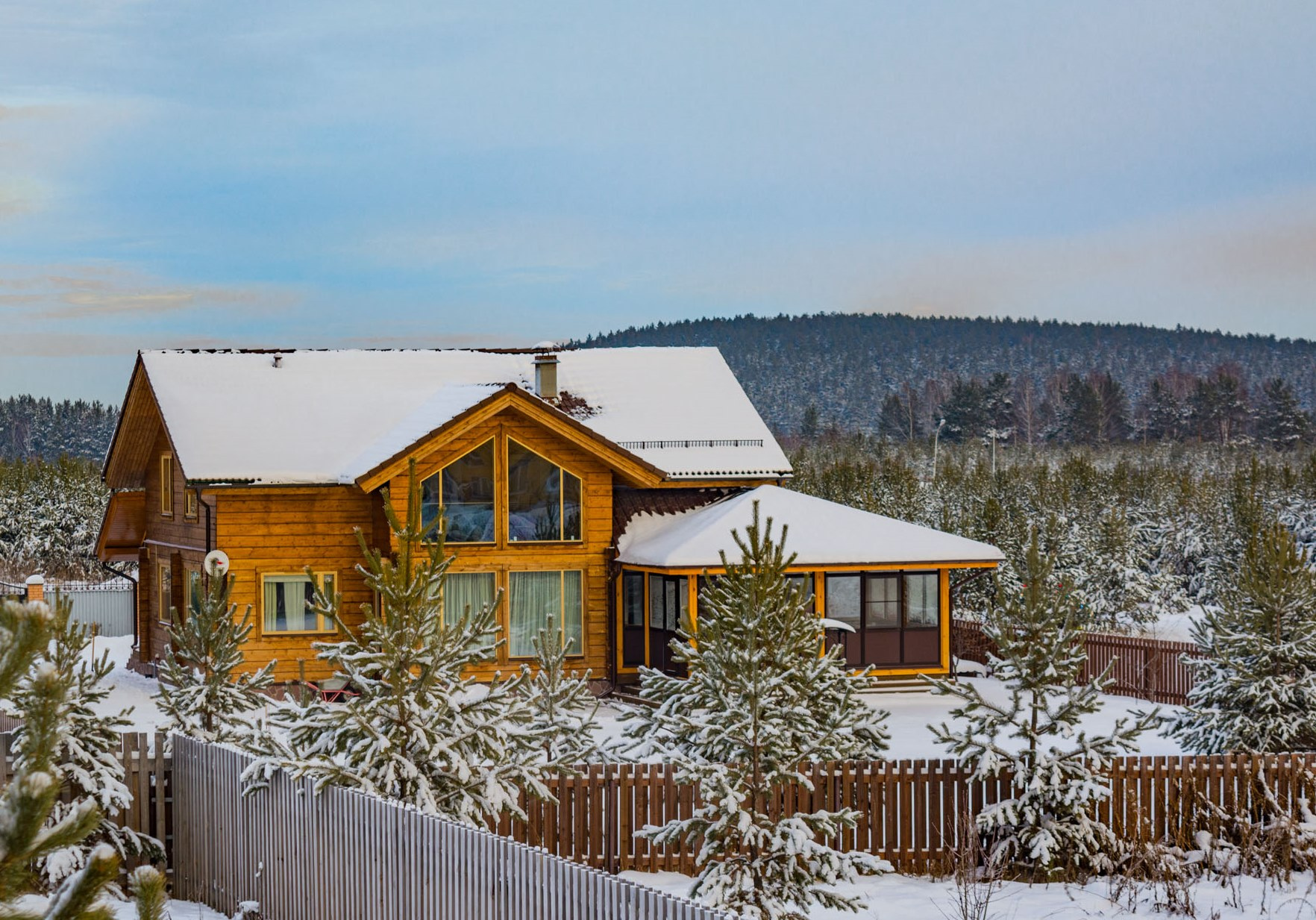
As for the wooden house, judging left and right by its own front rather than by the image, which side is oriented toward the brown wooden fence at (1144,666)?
left

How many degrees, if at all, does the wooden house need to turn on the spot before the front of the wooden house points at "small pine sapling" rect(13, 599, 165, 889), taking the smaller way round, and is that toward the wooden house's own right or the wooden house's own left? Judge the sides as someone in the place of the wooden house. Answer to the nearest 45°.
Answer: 0° — it already faces it

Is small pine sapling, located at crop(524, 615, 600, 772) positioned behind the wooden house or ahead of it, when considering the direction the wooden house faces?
ahead

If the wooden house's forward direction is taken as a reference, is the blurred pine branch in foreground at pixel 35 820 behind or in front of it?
in front

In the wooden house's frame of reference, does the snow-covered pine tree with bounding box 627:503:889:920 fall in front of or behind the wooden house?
in front

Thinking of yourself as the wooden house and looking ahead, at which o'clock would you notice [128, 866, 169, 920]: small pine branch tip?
The small pine branch tip is roughly at 12 o'clock from the wooden house.

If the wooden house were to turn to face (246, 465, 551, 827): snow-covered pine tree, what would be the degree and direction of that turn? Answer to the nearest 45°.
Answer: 0° — it already faces it

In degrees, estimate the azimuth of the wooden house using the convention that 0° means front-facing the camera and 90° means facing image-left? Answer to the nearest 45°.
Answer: approximately 0°

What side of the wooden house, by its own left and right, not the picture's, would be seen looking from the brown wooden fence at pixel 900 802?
front

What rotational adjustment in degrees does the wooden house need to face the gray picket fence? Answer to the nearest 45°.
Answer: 0° — it already faces it

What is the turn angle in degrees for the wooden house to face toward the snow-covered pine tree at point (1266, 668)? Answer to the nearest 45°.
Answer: approximately 45° to its left

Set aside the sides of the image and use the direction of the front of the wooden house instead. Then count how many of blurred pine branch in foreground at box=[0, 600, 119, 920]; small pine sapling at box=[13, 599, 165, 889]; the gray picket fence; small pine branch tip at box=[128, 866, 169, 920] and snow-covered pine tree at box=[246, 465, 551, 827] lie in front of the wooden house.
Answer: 5

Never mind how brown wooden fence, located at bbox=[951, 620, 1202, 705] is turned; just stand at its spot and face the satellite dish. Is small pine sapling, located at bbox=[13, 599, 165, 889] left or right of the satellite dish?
left

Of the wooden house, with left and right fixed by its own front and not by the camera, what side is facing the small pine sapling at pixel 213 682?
front
